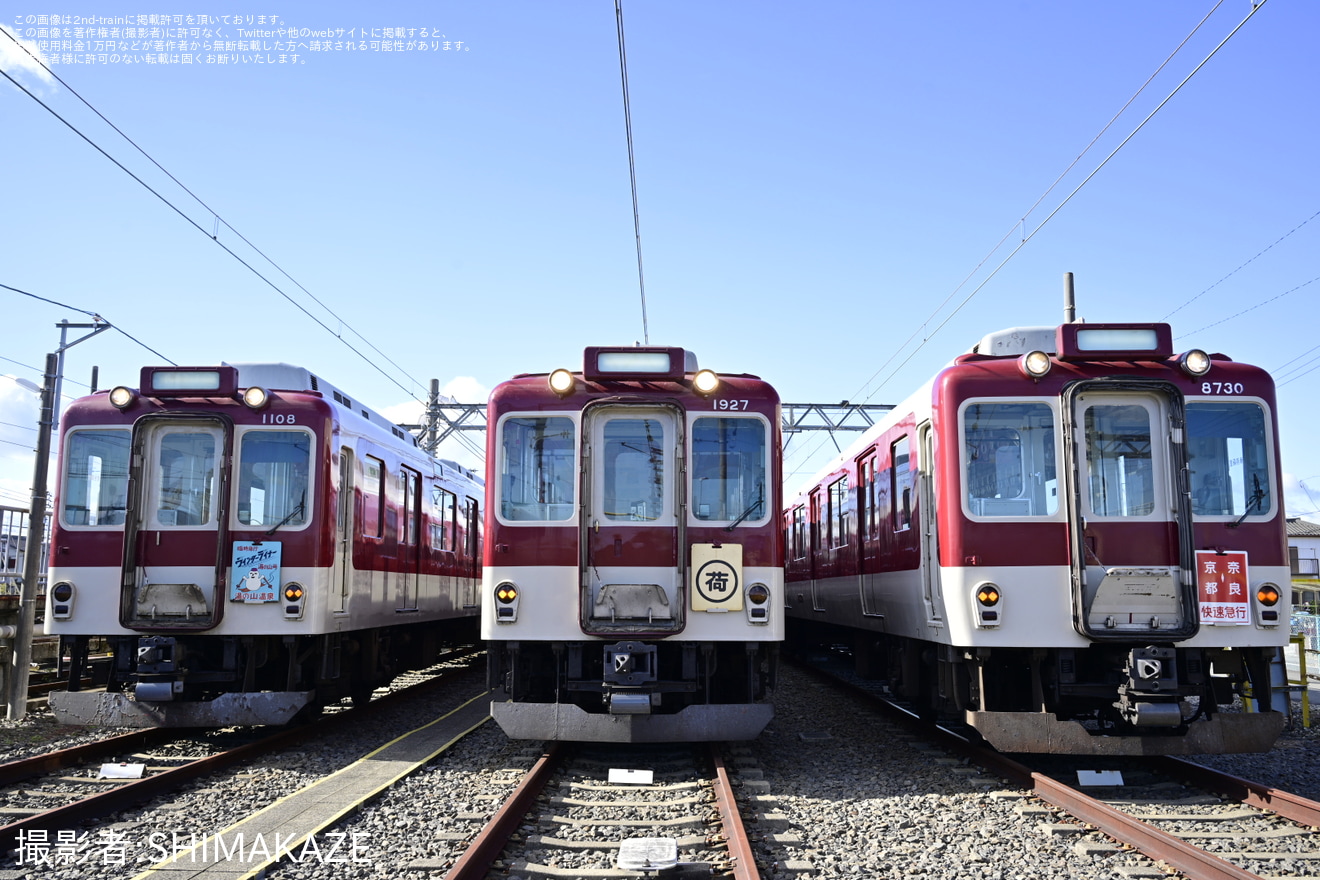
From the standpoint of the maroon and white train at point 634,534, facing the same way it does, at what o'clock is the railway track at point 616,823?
The railway track is roughly at 12 o'clock from the maroon and white train.

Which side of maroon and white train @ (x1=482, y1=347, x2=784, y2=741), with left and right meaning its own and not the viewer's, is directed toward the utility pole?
right

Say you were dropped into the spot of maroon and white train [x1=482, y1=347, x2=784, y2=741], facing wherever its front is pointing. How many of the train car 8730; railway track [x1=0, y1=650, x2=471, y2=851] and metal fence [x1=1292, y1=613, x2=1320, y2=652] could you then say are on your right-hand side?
1

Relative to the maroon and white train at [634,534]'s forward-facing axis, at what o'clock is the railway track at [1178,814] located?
The railway track is roughly at 10 o'clock from the maroon and white train.

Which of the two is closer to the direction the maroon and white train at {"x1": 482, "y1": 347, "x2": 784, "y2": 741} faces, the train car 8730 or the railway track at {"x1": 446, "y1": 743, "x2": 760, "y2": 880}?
the railway track

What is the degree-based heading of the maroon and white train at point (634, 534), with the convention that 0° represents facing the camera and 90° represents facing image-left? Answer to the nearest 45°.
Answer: approximately 0°

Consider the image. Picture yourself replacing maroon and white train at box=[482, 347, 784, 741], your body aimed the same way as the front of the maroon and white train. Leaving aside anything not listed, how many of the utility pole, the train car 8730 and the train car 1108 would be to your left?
1

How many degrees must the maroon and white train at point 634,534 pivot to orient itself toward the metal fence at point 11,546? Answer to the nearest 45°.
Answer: approximately 135° to its right

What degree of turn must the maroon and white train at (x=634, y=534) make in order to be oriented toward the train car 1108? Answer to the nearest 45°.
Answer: approximately 90° to its right

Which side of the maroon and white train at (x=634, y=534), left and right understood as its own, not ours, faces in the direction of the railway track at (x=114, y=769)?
right

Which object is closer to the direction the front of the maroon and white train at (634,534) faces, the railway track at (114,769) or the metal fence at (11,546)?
the railway track

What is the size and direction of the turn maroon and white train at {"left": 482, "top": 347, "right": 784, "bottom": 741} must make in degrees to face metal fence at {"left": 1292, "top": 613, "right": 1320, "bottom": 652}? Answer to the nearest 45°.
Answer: approximately 135° to its left
